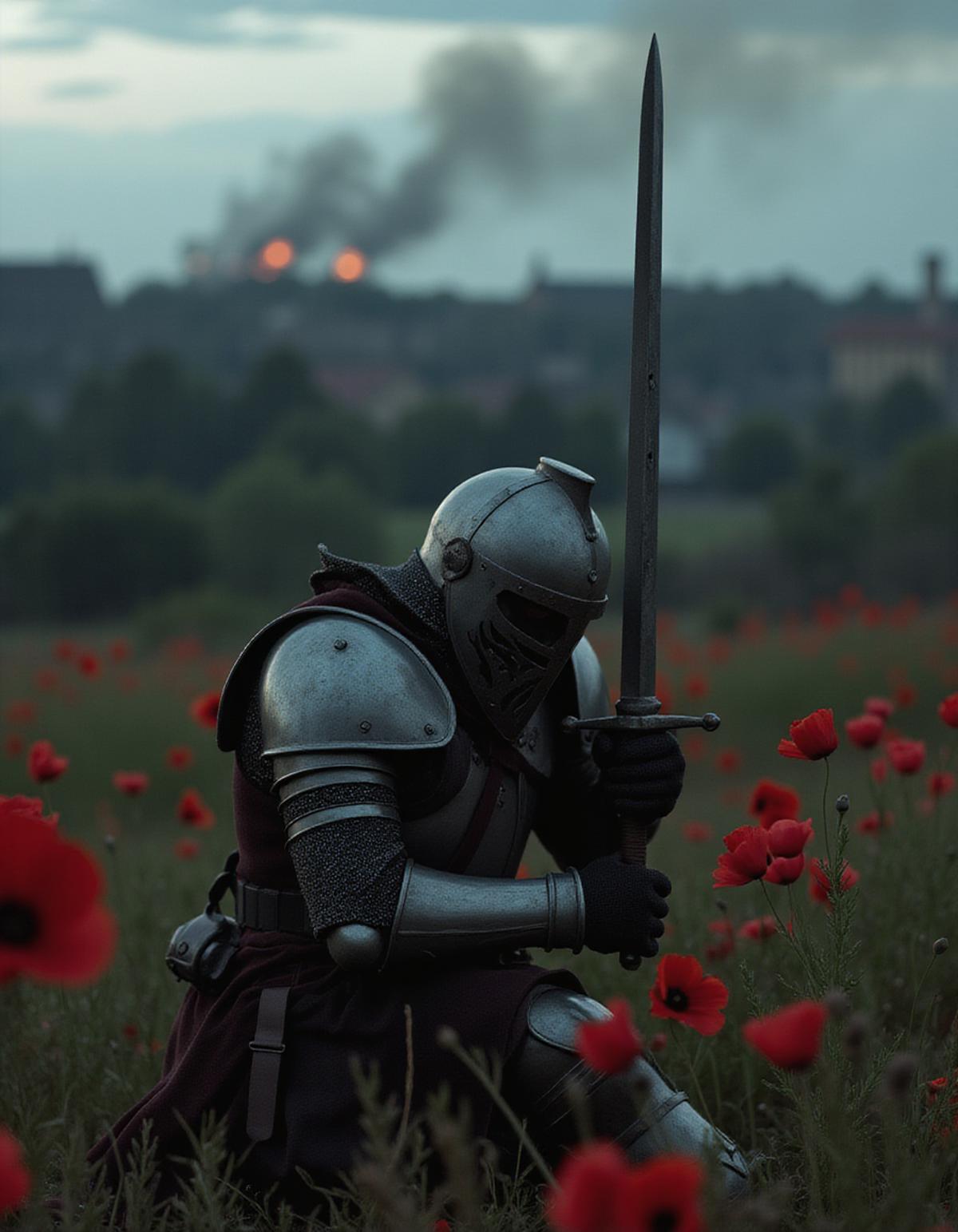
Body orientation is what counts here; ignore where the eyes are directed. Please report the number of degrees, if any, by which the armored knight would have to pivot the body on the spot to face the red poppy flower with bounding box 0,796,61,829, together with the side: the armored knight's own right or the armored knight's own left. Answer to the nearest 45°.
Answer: approximately 135° to the armored knight's own right

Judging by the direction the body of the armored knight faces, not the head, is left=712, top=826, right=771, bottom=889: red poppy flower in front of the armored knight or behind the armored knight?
in front

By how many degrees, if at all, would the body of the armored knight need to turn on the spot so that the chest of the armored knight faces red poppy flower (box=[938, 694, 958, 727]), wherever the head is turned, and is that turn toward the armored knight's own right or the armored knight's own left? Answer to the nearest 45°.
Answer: approximately 90° to the armored knight's own left

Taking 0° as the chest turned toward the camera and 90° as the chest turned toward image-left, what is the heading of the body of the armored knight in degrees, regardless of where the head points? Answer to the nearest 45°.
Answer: approximately 315°

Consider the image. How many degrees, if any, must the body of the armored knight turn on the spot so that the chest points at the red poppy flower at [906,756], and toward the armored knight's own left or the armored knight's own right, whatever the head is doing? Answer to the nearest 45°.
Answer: approximately 90° to the armored knight's own left

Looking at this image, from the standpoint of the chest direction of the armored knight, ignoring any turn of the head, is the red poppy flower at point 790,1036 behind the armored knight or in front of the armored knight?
in front

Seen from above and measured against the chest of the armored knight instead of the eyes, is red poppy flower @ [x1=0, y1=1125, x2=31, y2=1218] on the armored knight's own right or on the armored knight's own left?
on the armored knight's own right

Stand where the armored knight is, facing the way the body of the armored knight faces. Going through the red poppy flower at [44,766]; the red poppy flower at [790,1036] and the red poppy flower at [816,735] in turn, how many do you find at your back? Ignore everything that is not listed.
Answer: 1
